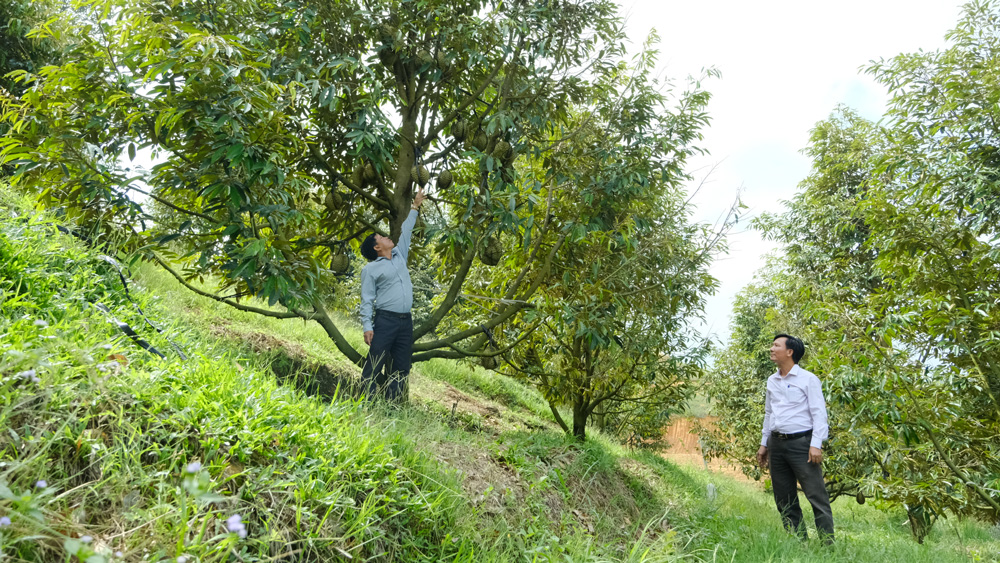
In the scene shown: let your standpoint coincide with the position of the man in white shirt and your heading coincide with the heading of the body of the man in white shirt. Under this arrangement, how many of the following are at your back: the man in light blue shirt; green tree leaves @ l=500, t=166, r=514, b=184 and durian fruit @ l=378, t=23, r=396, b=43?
0

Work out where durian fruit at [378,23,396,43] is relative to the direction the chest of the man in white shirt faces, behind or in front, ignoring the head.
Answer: in front

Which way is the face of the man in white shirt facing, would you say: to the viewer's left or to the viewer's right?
to the viewer's left

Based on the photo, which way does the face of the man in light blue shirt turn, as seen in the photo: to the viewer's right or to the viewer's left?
to the viewer's right

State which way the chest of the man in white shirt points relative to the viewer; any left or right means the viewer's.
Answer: facing the viewer and to the left of the viewer

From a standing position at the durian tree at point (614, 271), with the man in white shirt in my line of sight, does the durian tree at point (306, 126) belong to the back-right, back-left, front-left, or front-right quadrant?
back-right
